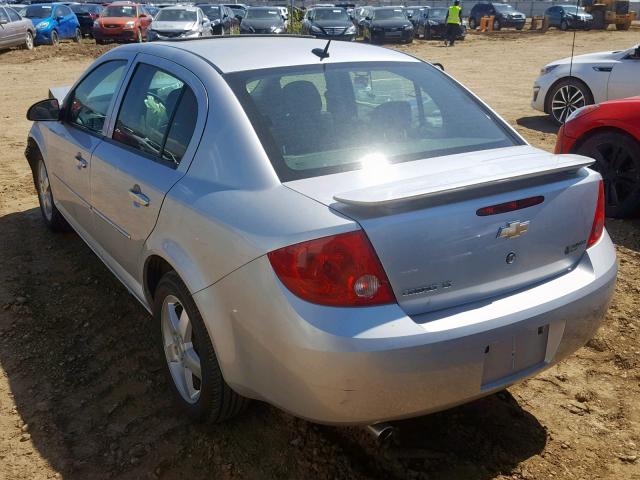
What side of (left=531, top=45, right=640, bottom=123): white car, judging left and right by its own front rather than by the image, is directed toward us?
left

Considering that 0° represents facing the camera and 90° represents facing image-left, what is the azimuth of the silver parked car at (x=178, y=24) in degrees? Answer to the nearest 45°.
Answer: approximately 45°

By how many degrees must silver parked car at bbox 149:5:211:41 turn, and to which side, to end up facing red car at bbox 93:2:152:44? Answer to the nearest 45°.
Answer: approximately 90° to its right

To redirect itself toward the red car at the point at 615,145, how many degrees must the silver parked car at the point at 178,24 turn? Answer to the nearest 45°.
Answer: approximately 45° to its left

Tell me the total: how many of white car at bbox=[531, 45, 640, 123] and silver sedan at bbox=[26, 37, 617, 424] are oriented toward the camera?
0

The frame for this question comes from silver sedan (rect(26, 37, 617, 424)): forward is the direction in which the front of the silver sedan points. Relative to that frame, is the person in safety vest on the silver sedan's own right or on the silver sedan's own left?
on the silver sedan's own right

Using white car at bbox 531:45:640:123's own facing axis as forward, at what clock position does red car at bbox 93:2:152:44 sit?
The red car is roughly at 1 o'clock from the white car.

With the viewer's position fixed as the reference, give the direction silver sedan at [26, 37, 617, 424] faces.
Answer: facing away from the viewer and to the left of the viewer

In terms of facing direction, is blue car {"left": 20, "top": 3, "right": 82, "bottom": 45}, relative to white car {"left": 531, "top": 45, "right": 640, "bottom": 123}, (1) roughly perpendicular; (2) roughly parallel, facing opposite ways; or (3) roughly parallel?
roughly perpendicular

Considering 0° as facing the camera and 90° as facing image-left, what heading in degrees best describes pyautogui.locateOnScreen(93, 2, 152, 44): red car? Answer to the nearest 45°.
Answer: approximately 45°

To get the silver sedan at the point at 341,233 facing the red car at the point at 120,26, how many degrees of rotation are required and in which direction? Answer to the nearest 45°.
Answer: approximately 45° to its right

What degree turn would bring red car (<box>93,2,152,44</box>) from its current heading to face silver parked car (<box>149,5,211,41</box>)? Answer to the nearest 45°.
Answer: approximately 90° to its left

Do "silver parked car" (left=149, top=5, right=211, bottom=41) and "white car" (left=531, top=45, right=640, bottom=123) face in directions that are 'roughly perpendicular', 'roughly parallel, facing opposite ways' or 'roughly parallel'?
roughly perpendicular
